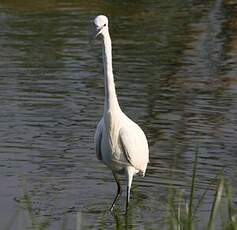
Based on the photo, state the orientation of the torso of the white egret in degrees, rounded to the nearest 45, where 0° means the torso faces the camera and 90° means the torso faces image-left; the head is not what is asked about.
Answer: approximately 45°
